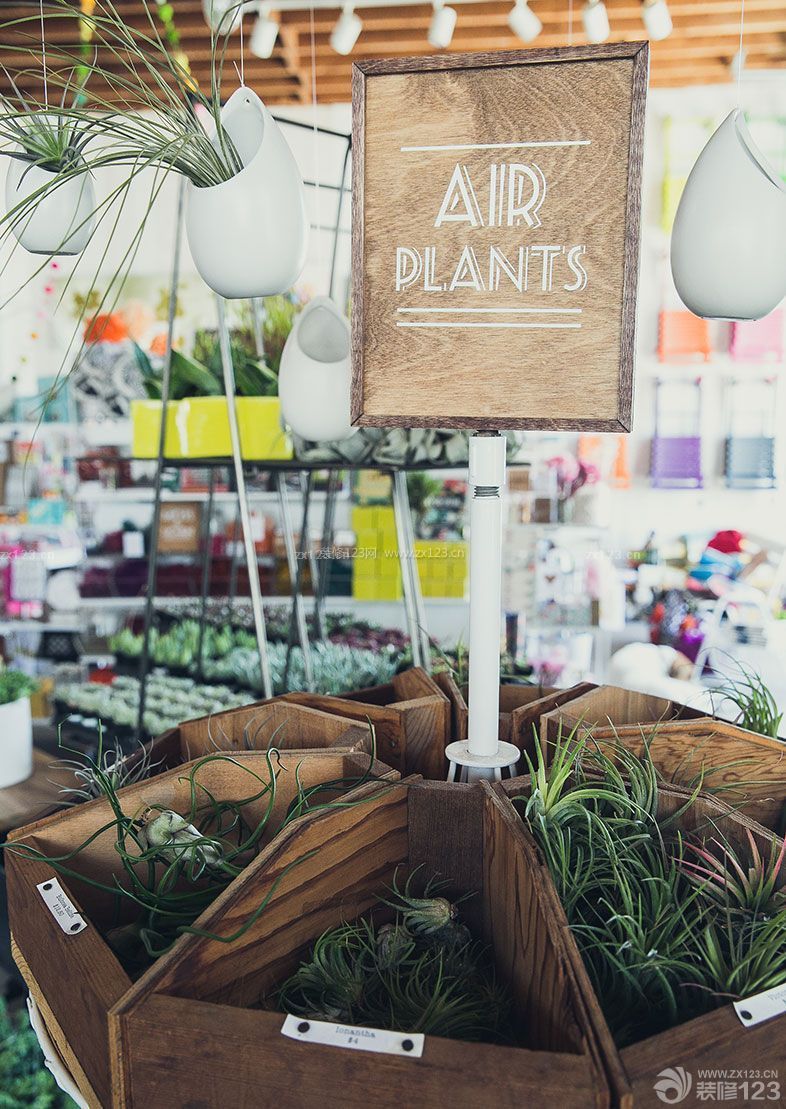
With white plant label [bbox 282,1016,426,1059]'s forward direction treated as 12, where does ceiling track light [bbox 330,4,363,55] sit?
The ceiling track light is roughly at 6 o'clock from the white plant label.

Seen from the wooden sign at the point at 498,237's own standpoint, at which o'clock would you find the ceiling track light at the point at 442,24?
The ceiling track light is roughly at 6 o'clock from the wooden sign.

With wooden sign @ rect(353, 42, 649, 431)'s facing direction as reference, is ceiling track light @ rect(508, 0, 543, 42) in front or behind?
behind

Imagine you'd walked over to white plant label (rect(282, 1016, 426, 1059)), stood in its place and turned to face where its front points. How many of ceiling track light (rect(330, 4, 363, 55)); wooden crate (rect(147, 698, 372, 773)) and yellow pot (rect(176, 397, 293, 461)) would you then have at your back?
3

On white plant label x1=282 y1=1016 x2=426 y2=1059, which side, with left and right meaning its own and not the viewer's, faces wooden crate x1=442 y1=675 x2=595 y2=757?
back

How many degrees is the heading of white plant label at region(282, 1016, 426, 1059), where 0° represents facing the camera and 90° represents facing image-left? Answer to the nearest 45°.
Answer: approximately 0°

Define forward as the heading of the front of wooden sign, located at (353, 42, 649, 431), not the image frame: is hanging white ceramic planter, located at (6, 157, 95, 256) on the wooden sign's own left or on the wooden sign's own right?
on the wooden sign's own right

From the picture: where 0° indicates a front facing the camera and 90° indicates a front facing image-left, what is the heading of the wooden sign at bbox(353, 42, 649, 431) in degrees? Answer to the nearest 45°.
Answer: approximately 0°

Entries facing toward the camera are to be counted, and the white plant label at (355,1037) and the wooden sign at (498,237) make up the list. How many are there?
2
